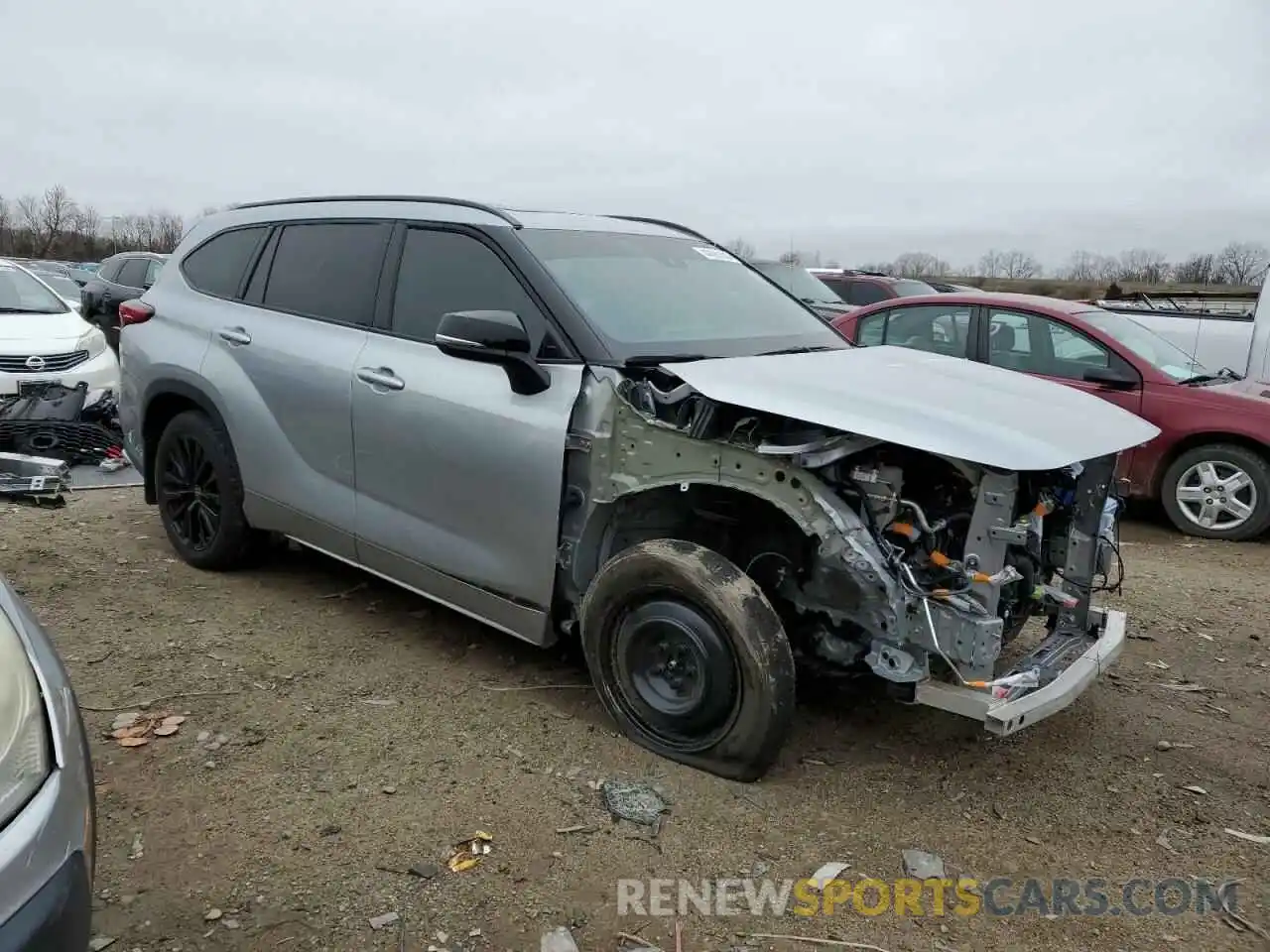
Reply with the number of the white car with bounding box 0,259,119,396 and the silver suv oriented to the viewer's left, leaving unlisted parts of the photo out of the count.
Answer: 0

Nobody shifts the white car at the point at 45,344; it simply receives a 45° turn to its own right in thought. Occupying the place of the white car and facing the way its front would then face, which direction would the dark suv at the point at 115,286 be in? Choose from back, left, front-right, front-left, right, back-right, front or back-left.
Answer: back

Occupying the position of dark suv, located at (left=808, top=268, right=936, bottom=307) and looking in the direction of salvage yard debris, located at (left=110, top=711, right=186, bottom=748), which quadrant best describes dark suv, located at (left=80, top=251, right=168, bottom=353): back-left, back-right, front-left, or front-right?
front-right

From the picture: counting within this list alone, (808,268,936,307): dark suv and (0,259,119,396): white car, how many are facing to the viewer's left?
0

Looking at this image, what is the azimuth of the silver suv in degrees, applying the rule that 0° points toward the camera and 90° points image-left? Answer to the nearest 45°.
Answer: approximately 315°

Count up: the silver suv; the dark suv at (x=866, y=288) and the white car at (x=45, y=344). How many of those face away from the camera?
0

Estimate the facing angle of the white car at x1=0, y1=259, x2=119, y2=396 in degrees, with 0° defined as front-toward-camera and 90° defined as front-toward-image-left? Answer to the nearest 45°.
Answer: approximately 315°

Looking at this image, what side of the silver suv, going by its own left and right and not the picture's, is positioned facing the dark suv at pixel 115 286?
back

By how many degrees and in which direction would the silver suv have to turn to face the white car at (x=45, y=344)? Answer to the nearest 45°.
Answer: approximately 180°
